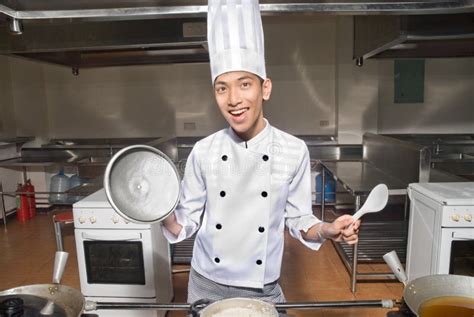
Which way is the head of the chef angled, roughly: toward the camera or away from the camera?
toward the camera

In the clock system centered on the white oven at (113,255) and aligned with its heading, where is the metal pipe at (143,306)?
The metal pipe is roughly at 12 o'clock from the white oven.

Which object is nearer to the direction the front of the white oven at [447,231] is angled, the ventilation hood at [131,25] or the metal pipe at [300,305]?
the metal pipe

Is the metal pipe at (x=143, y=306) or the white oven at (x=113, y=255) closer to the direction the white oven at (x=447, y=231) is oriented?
the metal pipe

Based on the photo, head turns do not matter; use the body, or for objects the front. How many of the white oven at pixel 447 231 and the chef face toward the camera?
2

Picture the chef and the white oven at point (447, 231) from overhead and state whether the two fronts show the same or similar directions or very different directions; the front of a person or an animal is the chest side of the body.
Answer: same or similar directions

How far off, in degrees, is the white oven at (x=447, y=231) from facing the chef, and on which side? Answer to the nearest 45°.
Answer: approximately 45° to its right

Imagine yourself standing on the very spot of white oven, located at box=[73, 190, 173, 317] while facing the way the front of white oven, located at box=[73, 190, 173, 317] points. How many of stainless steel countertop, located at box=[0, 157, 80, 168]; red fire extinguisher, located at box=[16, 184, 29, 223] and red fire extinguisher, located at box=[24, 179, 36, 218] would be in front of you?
0

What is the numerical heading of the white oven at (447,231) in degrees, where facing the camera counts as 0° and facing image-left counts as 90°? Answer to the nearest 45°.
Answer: approximately 0°

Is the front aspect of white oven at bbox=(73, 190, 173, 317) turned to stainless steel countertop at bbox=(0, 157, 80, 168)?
no

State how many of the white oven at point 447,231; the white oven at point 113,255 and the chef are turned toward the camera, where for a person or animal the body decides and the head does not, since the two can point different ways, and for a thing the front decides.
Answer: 3
